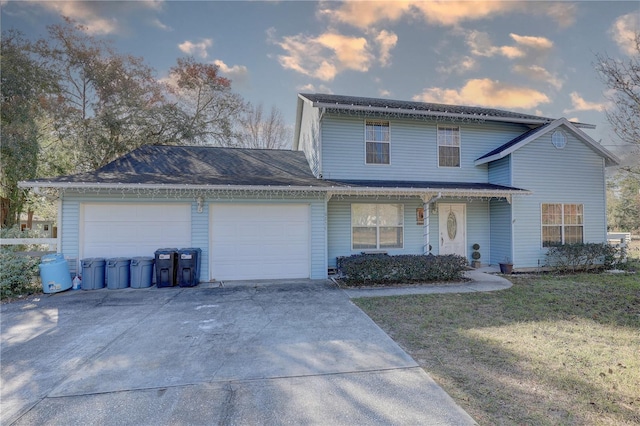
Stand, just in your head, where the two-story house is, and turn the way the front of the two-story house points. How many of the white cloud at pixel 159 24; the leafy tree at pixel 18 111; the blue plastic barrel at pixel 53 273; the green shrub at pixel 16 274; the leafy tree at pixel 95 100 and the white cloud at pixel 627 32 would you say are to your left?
1

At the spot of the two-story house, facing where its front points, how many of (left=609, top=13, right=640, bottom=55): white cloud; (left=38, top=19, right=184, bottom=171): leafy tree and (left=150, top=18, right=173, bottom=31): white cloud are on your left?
1

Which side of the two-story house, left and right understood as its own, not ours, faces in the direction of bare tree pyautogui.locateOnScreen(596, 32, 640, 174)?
left

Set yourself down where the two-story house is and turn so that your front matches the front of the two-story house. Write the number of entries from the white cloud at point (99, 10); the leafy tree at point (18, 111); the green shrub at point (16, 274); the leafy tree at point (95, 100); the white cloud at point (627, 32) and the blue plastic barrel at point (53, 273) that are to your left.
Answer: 1

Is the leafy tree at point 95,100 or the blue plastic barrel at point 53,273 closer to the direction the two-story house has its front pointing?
the blue plastic barrel

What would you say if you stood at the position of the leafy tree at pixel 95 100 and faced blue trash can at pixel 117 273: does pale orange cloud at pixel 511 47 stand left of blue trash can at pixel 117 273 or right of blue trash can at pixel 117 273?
left

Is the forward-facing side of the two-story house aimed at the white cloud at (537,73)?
no

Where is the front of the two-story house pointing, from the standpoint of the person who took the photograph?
facing the viewer

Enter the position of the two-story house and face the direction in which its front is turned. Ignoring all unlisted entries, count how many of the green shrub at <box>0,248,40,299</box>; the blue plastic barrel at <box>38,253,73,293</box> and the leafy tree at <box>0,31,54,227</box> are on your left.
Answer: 0

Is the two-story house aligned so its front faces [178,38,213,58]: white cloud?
no

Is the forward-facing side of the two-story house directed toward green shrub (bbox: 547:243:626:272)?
no

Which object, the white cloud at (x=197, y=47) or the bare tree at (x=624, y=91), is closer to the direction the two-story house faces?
the bare tree

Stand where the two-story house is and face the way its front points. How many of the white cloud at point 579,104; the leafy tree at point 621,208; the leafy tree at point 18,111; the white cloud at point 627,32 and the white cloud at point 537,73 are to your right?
1

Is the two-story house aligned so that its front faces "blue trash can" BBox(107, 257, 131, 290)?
no
